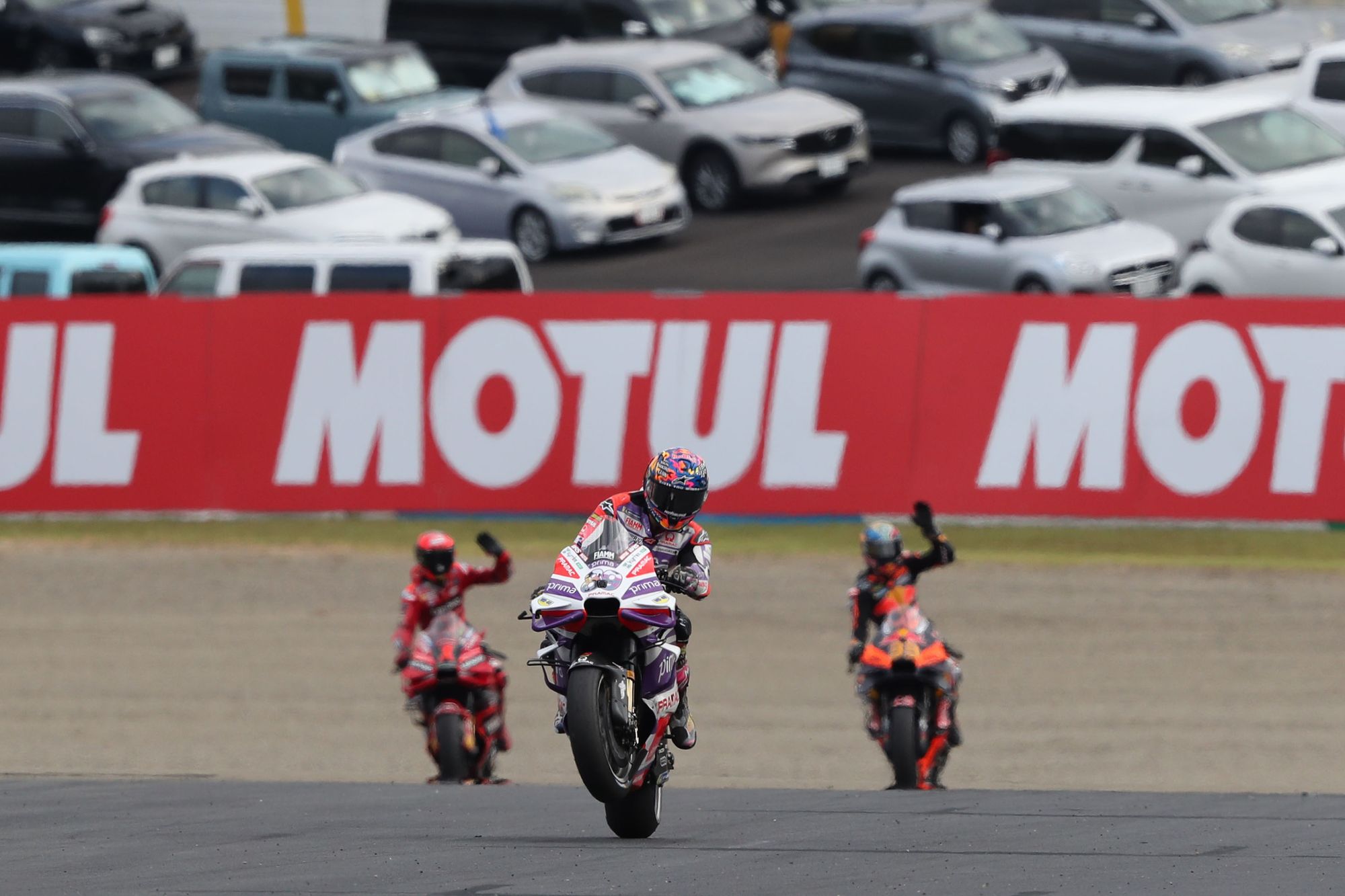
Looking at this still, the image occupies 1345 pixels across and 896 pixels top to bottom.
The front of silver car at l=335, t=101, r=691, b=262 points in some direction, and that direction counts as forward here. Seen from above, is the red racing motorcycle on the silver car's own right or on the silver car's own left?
on the silver car's own right

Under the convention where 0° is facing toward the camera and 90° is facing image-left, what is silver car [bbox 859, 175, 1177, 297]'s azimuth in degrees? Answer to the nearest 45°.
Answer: approximately 315°

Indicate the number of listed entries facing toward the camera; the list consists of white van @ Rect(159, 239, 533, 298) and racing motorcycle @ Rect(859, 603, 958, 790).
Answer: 1

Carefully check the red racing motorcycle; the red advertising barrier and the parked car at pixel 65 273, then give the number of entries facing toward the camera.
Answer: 2

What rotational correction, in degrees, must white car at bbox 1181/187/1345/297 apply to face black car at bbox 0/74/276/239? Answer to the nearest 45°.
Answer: approximately 135° to its right

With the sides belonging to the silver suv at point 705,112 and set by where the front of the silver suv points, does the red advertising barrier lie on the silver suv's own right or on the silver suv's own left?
on the silver suv's own right

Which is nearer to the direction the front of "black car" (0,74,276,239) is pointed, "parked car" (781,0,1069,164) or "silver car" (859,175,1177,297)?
the silver car
